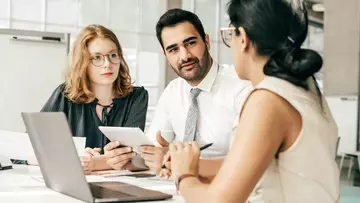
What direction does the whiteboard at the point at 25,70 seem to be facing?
toward the camera

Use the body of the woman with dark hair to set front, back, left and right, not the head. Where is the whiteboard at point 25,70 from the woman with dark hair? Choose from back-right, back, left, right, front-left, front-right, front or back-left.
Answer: front

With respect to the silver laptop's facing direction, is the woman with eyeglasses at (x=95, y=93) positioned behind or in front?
in front

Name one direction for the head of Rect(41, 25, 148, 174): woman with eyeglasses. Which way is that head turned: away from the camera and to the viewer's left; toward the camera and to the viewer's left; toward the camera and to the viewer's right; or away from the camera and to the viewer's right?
toward the camera and to the viewer's right

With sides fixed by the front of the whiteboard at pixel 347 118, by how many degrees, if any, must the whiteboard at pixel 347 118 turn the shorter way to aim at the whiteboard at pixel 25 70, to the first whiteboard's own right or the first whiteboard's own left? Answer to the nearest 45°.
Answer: approximately 45° to the first whiteboard's own right

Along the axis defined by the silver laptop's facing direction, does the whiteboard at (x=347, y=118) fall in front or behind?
in front

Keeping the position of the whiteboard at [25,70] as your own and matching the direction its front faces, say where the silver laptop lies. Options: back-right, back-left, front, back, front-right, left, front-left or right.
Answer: front

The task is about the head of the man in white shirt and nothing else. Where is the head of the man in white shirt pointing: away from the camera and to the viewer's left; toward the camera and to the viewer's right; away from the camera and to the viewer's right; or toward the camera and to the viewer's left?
toward the camera and to the viewer's right

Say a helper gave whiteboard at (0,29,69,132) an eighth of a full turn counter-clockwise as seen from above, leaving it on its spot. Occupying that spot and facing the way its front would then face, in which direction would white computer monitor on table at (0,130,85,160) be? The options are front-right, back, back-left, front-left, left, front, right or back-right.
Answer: front-right

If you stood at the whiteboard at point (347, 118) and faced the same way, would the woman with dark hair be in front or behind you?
in front

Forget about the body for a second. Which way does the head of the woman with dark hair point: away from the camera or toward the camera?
away from the camera

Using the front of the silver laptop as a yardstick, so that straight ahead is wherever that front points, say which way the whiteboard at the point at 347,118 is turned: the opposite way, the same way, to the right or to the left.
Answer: the opposite way

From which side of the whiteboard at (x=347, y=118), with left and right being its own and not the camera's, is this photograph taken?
front

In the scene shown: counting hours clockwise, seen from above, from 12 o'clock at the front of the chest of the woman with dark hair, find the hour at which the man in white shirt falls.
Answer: The man in white shirt is roughly at 1 o'clock from the woman with dark hair.

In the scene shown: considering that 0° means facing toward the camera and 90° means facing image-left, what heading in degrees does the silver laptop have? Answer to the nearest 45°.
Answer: approximately 225°

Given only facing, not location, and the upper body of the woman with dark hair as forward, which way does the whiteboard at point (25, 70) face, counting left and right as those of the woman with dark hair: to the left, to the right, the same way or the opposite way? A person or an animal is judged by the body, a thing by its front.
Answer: the opposite way

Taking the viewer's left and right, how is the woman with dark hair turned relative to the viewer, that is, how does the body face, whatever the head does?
facing away from the viewer and to the left of the viewer

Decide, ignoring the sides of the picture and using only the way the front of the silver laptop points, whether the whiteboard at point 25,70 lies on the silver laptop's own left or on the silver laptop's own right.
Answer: on the silver laptop's own left
